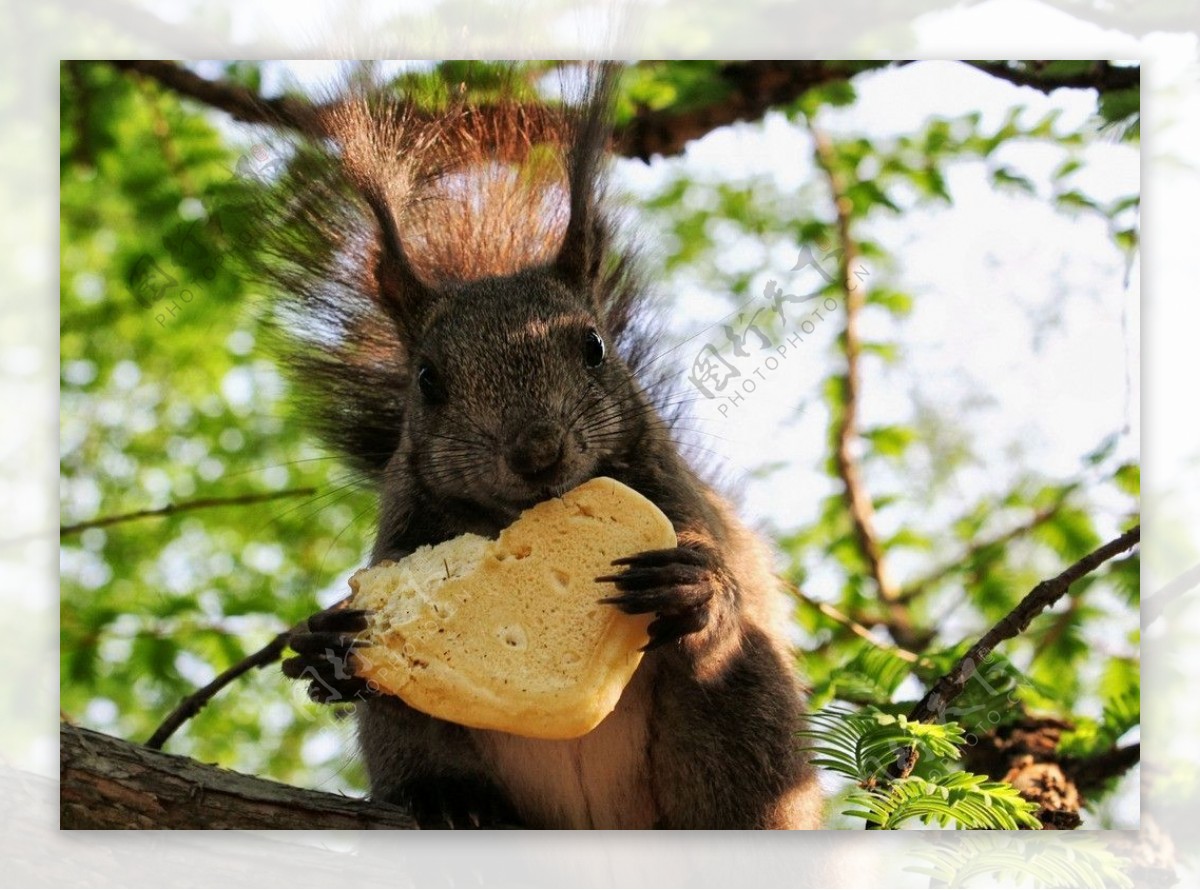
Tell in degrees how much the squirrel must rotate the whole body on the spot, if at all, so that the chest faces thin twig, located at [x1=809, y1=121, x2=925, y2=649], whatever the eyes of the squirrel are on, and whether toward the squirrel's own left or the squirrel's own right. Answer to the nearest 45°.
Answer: approximately 135° to the squirrel's own left

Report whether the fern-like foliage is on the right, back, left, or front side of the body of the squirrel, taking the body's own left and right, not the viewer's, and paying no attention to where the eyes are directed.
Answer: left

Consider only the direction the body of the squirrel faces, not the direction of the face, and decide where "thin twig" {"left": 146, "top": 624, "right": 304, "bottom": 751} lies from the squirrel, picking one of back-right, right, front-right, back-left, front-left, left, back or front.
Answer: right

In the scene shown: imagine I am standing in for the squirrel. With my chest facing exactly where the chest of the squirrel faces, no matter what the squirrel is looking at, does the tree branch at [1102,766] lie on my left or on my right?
on my left

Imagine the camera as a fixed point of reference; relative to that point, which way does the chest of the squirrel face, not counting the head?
toward the camera

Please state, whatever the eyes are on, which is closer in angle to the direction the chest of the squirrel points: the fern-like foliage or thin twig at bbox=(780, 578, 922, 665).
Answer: the fern-like foliage
